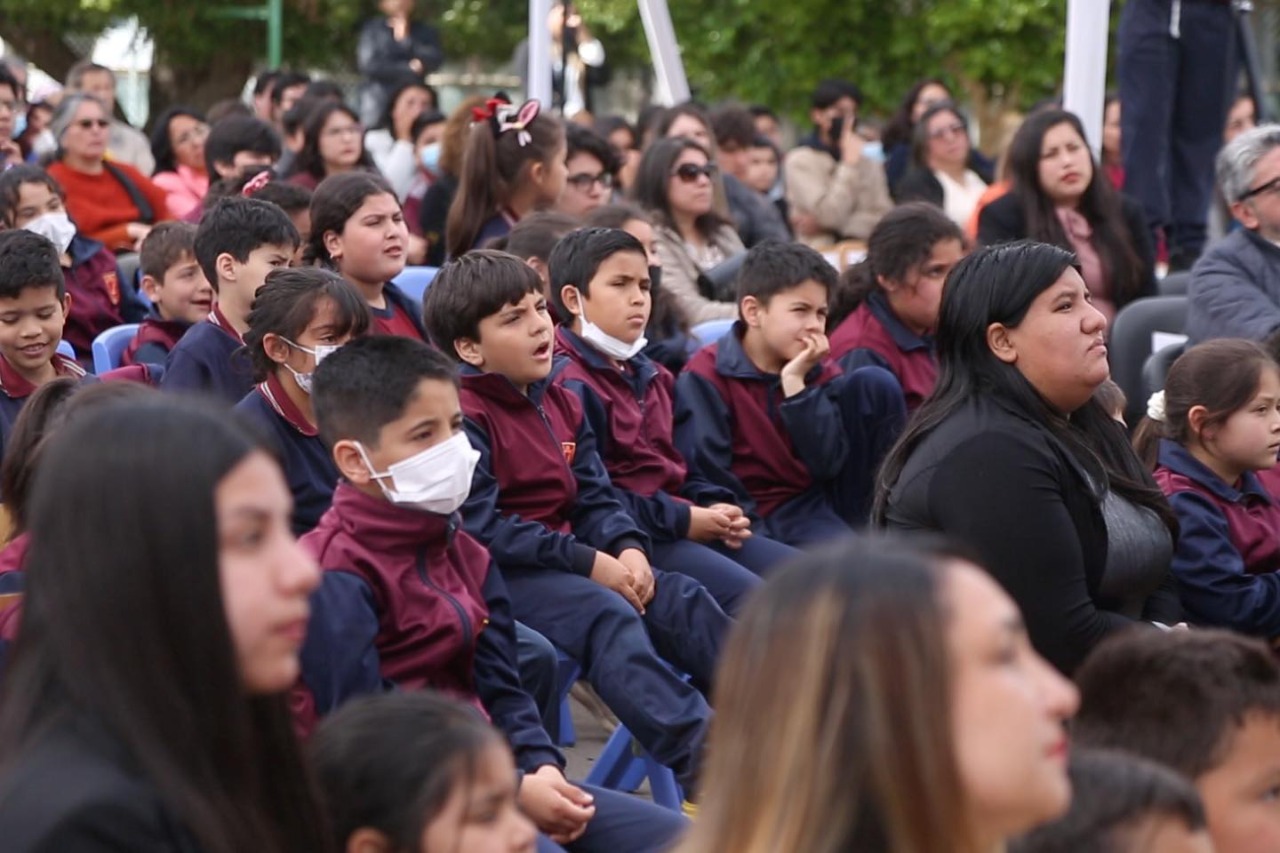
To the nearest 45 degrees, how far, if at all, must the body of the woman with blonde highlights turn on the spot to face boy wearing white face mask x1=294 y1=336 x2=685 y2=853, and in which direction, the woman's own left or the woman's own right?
approximately 135° to the woman's own left

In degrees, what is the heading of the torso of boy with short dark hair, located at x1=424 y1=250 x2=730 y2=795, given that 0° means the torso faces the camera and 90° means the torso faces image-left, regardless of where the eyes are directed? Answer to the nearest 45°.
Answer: approximately 315°

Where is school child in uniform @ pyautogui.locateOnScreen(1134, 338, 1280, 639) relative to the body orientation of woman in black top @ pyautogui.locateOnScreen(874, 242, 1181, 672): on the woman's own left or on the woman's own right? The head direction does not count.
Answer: on the woman's own left

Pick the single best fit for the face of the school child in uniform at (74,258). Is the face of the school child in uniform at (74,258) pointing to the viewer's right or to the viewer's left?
to the viewer's right

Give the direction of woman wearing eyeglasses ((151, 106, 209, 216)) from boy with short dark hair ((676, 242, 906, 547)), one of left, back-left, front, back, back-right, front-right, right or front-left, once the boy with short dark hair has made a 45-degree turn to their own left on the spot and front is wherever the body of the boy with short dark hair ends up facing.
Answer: back-left

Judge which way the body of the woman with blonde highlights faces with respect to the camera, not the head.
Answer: to the viewer's right

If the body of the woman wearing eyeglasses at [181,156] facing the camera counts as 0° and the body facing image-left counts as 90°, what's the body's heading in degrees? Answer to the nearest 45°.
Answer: approximately 315°

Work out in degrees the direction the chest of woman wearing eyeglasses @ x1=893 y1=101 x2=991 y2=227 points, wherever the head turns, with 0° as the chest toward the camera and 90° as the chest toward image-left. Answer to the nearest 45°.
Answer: approximately 315°

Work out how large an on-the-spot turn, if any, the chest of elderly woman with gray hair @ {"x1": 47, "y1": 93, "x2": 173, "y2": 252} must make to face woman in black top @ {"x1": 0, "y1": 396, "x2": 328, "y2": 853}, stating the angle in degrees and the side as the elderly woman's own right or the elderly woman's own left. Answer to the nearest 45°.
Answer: approximately 45° to the elderly woman's own right
